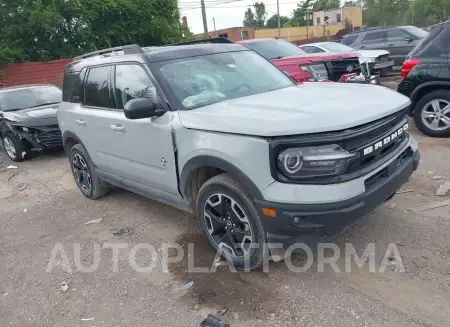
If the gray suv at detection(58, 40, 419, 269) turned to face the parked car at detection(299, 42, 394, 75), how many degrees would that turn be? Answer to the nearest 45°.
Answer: approximately 90° to its left

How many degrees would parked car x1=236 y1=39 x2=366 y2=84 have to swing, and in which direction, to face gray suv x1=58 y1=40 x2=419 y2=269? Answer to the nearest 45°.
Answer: approximately 45° to its right

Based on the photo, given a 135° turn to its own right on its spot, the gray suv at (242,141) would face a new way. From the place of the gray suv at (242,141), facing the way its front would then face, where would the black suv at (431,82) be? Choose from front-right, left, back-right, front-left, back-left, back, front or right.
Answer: back-right

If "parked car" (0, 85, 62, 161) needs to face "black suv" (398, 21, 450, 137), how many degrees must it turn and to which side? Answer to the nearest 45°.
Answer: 0° — it already faces it

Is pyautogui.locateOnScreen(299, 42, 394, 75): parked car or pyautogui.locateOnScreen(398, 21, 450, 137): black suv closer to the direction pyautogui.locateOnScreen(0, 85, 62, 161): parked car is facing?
the black suv

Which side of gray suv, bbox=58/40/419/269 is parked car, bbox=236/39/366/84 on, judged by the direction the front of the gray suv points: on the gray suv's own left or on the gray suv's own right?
on the gray suv's own left

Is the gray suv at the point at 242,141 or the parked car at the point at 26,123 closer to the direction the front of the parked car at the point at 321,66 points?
the gray suv

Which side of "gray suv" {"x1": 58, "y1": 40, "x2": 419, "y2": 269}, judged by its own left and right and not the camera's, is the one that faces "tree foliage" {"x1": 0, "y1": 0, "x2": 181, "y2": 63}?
back

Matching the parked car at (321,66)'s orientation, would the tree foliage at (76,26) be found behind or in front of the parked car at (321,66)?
behind

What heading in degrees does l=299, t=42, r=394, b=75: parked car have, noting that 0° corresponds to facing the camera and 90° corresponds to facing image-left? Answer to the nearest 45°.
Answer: approximately 315°

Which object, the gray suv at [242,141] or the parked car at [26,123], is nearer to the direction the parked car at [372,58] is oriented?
the gray suv

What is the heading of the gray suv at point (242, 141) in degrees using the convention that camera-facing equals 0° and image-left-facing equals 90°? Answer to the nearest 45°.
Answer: approximately 315°
